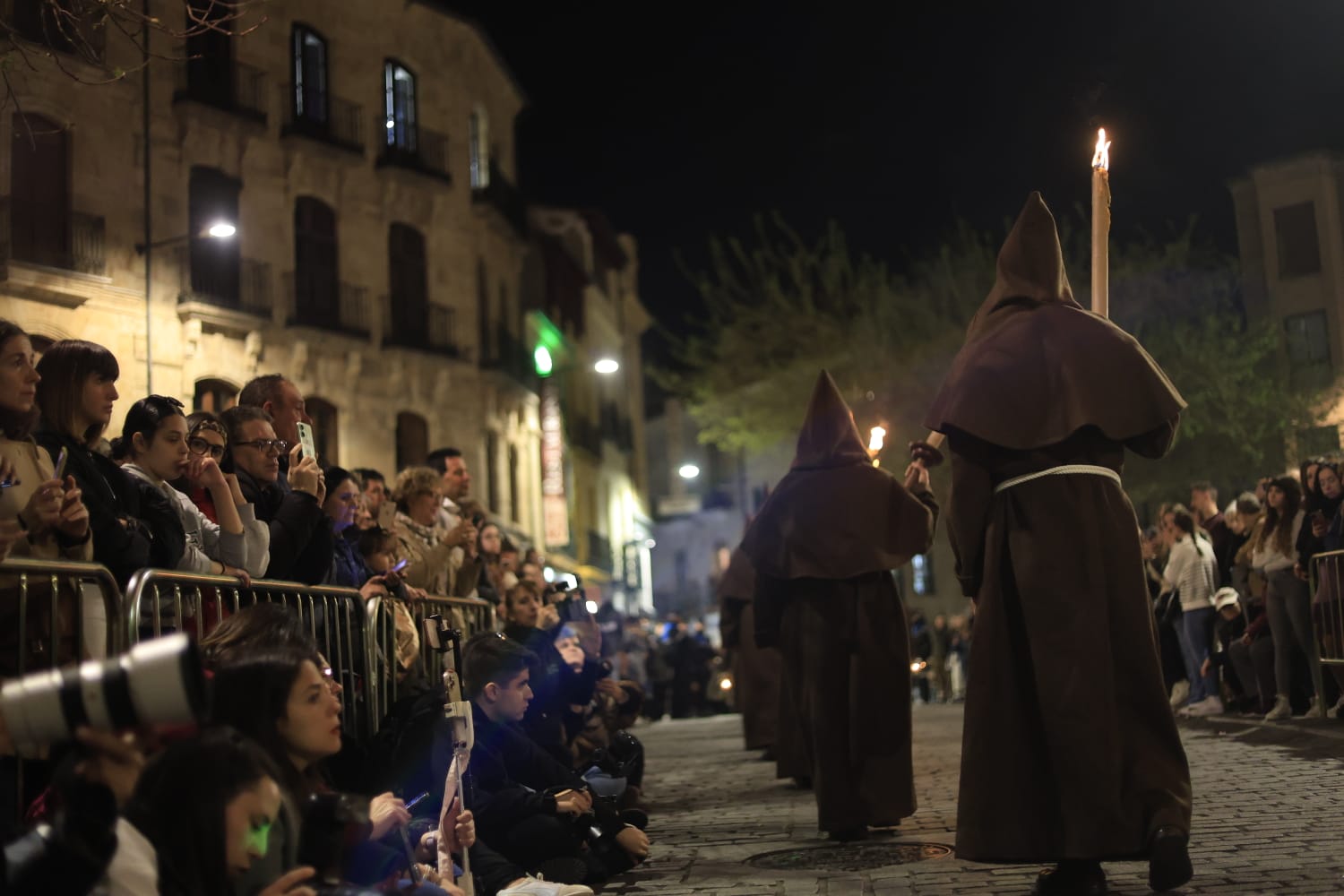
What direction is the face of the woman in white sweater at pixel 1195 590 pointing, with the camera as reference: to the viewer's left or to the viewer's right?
to the viewer's left

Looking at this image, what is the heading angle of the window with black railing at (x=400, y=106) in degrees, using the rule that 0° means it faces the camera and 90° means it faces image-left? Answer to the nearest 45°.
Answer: approximately 315°

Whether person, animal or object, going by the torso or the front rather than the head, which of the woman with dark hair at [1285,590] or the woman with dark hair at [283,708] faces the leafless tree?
the woman with dark hair at [1285,590]

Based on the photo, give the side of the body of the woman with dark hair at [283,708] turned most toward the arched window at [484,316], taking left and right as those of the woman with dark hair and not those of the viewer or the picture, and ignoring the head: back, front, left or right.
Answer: left

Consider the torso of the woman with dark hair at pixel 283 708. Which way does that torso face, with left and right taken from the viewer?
facing to the right of the viewer

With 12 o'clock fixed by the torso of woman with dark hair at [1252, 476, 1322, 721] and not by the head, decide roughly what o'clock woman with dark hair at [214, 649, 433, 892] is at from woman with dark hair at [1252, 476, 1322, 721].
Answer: woman with dark hair at [214, 649, 433, 892] is roughly at 11 o'clock from woman with dark hair at [1252, 476, 1322, 721].

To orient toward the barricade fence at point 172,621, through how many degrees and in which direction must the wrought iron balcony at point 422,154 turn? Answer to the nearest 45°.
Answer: approximately 45° to its right

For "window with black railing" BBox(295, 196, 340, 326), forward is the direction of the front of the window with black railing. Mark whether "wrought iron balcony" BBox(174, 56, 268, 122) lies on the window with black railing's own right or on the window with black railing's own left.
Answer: on the window with black railing's own right

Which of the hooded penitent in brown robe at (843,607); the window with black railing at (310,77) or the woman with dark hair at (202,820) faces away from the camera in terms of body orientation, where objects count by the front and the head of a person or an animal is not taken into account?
the hooded penitent in brown robe

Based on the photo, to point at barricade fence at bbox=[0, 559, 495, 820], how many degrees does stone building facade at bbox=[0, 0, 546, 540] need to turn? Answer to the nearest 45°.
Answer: approximately 45° to its right

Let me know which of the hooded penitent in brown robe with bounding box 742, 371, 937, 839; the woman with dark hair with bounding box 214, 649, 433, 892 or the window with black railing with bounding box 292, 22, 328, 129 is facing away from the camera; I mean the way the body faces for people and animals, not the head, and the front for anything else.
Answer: the hooded penitent in brown robe

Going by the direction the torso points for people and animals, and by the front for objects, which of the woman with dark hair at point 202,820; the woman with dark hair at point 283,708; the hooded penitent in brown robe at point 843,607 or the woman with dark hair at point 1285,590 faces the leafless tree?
the woman with dark hair at point 1285,590

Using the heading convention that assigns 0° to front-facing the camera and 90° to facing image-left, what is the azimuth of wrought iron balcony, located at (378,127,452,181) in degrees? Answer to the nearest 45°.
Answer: approximately 315°

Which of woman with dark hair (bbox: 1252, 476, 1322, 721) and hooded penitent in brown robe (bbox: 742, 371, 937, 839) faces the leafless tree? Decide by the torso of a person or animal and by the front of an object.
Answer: the woman with dark hair

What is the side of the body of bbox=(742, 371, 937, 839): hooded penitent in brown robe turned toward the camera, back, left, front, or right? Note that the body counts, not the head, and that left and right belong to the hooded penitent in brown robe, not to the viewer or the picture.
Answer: back
